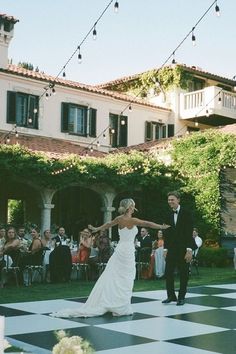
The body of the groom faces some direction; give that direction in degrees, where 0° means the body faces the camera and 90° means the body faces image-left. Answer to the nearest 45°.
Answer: approximately 45°

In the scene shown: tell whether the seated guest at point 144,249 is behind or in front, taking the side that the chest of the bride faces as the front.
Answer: in front

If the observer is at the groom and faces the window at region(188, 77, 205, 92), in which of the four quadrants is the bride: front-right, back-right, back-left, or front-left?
back-left

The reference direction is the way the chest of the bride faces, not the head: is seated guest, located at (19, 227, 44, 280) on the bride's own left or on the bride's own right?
on the bride's own left

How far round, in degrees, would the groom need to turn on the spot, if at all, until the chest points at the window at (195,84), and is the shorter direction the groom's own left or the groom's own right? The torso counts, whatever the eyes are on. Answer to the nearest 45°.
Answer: approximately 135° to the groom's own right

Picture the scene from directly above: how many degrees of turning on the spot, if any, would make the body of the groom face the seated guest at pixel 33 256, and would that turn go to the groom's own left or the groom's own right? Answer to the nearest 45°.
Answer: approximately 90° to the groom's own right

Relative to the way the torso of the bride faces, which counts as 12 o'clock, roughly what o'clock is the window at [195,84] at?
The window is roughly at 11 o'clock from the bride.

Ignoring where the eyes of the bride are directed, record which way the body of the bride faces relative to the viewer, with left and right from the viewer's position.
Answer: facing away from the viewer and to the right of the viewer

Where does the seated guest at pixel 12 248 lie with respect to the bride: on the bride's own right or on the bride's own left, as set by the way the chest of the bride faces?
on the bride's own left

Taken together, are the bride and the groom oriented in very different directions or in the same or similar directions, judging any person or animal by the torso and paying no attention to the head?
very different directions
